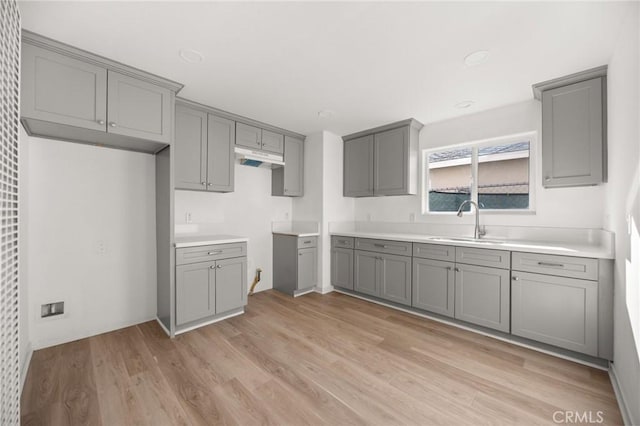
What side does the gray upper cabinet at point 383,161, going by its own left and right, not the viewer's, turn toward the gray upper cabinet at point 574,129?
left

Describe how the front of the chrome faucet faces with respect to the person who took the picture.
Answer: facing the viewer and to the left of the viewer

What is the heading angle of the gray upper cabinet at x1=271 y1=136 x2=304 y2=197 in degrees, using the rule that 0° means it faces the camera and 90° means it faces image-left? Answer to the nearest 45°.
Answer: approximately 315°

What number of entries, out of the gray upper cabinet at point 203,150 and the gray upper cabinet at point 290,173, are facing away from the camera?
0

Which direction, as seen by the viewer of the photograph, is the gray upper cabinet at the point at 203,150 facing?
facing the viewer and to the right of the viewer
